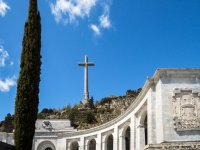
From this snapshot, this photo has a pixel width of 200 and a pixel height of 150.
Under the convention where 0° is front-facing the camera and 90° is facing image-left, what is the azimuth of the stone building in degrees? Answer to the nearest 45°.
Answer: approximately 45°

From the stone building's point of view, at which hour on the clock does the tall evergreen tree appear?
The tall evergreen tree is roughly at 2 o'clock from the stone building.
